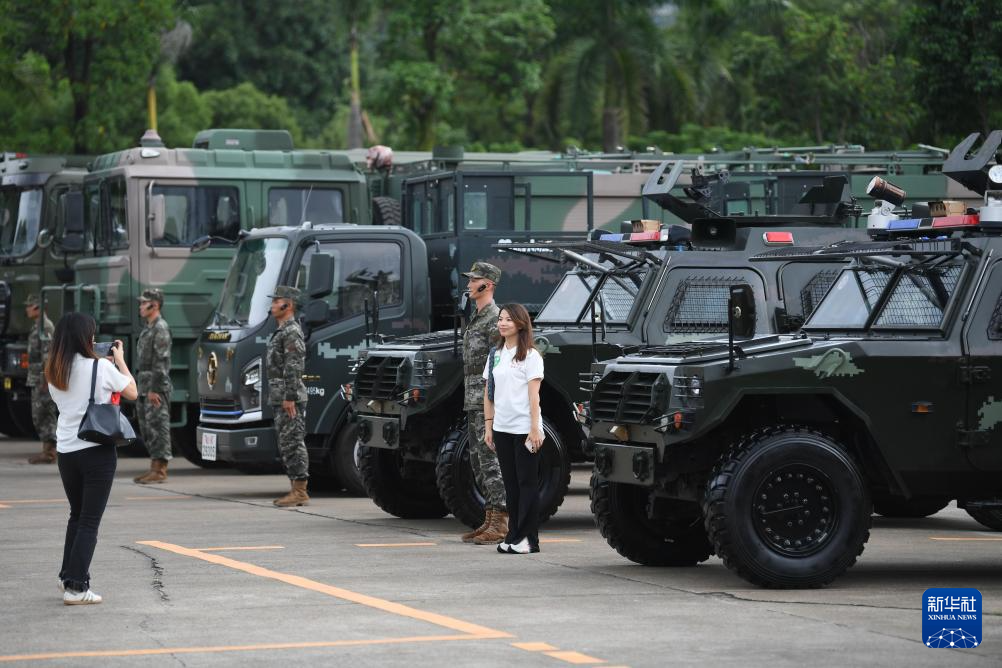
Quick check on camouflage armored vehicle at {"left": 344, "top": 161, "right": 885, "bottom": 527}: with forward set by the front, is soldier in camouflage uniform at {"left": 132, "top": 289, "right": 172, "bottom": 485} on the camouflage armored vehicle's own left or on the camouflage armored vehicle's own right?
on the camouflage armored vehicle's own right

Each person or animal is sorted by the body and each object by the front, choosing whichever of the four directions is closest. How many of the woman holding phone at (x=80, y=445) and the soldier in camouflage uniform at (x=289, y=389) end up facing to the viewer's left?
1

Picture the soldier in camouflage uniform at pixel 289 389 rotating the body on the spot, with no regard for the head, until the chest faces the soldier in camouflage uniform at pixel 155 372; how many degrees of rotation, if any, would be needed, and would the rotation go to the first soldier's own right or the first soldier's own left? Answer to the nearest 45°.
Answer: approximately 45° to the first soldier's own right

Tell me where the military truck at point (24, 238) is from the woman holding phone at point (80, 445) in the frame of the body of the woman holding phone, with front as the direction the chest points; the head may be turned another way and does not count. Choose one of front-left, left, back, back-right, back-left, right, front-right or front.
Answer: front-left

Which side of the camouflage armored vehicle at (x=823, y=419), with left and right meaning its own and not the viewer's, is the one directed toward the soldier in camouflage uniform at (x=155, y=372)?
right

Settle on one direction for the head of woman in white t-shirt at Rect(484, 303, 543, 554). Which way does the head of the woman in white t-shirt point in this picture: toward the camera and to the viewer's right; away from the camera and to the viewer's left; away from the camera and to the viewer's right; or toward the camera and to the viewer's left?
toward the camera and to the viewer's left

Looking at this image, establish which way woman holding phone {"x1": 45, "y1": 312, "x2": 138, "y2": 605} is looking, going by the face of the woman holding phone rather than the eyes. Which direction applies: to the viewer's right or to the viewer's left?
to the viewer's right

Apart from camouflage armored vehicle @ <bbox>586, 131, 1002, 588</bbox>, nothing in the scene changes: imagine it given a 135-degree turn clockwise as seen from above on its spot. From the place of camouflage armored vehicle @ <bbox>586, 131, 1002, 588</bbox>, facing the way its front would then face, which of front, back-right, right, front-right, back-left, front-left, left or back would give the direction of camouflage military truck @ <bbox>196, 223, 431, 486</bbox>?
front-left

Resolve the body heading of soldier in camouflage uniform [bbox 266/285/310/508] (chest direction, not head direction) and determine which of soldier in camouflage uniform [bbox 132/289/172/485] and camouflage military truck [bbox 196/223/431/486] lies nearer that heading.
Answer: the soldier in camouflage uniform

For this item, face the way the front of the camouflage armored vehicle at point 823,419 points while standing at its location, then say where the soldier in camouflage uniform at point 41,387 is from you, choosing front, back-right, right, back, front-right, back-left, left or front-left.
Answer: right

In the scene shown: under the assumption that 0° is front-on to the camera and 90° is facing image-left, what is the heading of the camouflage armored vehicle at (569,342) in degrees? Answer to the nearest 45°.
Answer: approximately 45°

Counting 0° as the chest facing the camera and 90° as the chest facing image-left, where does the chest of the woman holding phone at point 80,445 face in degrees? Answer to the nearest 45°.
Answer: approximately 225°
